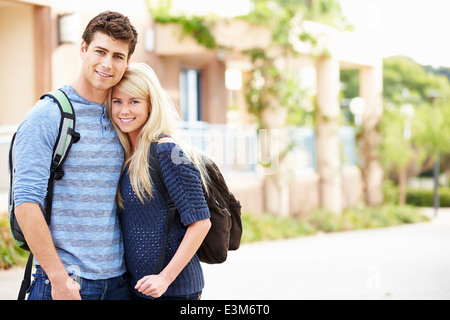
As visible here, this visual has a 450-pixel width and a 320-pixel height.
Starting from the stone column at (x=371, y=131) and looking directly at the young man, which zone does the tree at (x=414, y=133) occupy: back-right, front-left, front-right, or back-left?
back-left

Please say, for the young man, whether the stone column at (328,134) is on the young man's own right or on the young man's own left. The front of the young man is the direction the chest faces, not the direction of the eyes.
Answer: on the young man's own left

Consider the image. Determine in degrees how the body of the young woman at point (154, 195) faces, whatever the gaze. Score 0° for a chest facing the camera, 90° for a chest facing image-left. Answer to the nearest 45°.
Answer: approximately 45°

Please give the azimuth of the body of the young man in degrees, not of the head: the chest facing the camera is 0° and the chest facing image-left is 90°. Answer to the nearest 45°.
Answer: approximately 315°

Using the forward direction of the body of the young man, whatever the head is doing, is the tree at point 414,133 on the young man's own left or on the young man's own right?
on the young man's own left
